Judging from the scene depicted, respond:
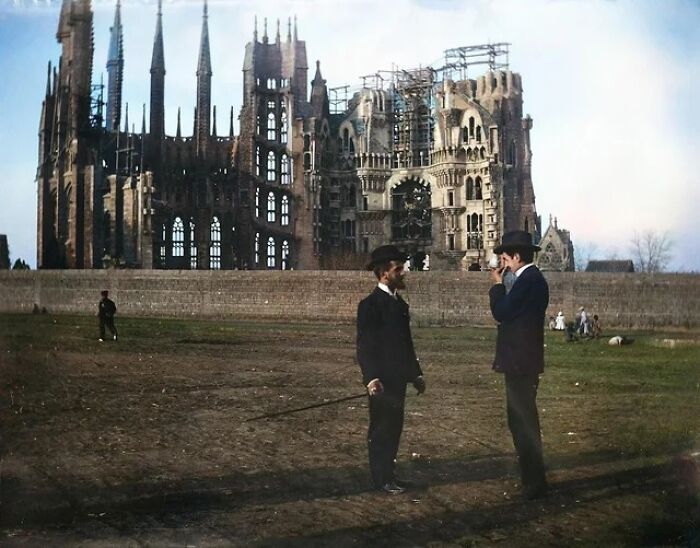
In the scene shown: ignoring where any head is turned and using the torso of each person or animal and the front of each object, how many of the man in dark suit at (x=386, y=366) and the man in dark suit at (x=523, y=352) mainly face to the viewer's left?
1

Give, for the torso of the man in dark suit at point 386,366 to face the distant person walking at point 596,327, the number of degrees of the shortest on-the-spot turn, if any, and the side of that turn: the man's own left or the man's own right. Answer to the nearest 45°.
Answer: approximately 90° to the man's own left

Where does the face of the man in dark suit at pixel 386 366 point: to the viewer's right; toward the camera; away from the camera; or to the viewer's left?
to the viewer's right

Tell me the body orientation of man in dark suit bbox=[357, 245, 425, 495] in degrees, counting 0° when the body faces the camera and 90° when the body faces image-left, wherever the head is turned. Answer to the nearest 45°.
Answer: approximately 315°

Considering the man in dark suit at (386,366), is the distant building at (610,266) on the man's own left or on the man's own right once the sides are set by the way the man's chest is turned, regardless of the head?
on the man's own left

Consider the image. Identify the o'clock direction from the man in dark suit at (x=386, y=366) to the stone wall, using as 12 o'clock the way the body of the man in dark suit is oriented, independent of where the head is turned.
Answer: The stone wall is roughly at 7 o'clock from the man in dark suit.

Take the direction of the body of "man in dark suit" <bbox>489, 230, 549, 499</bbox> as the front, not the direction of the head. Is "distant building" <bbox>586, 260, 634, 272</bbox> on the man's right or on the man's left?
on the man's right

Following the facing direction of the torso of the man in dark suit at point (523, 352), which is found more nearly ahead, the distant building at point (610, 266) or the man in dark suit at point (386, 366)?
the man in dark suit

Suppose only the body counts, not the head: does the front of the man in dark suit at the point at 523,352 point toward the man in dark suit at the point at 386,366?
yes

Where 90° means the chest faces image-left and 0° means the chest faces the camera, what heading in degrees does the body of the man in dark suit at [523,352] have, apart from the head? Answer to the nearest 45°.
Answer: approximately 90°

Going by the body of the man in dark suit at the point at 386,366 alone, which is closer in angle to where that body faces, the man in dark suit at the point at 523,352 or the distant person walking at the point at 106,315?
the man in dark suit
